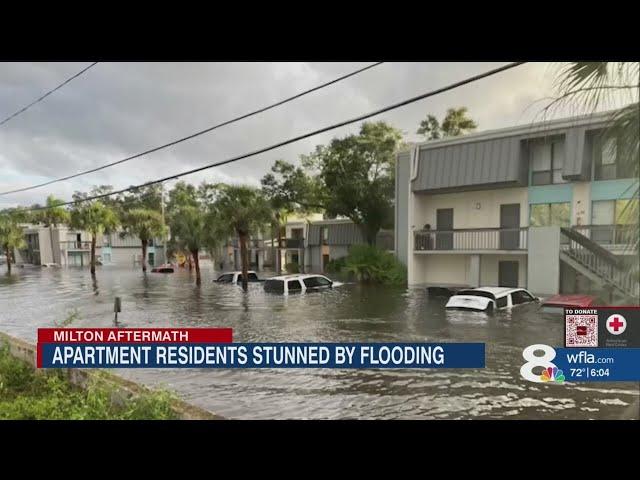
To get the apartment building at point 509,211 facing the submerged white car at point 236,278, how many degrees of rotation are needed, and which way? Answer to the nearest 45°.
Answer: approximately 45° to its right

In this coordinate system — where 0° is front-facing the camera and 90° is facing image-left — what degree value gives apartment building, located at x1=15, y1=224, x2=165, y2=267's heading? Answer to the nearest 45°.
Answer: approximately 315°

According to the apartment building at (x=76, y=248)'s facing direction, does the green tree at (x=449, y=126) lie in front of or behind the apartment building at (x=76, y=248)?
in front

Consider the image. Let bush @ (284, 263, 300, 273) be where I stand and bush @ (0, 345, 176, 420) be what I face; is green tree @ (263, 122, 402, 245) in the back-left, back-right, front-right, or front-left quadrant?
back-left

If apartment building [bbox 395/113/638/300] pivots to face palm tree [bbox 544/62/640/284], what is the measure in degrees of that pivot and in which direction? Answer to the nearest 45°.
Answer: approximately 45° to its left

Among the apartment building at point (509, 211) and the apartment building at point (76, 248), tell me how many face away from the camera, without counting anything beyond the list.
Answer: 0
